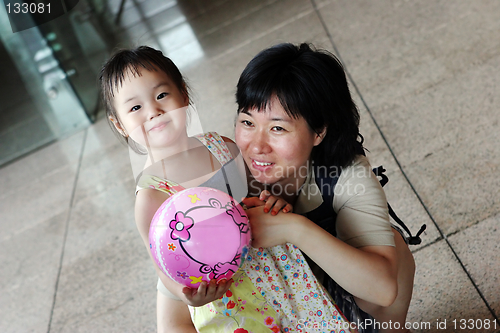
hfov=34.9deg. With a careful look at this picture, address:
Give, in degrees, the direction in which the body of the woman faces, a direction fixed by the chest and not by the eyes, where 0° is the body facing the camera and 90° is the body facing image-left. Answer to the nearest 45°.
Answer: approximately 45°

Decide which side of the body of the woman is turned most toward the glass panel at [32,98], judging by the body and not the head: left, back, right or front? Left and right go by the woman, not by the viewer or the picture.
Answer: right
